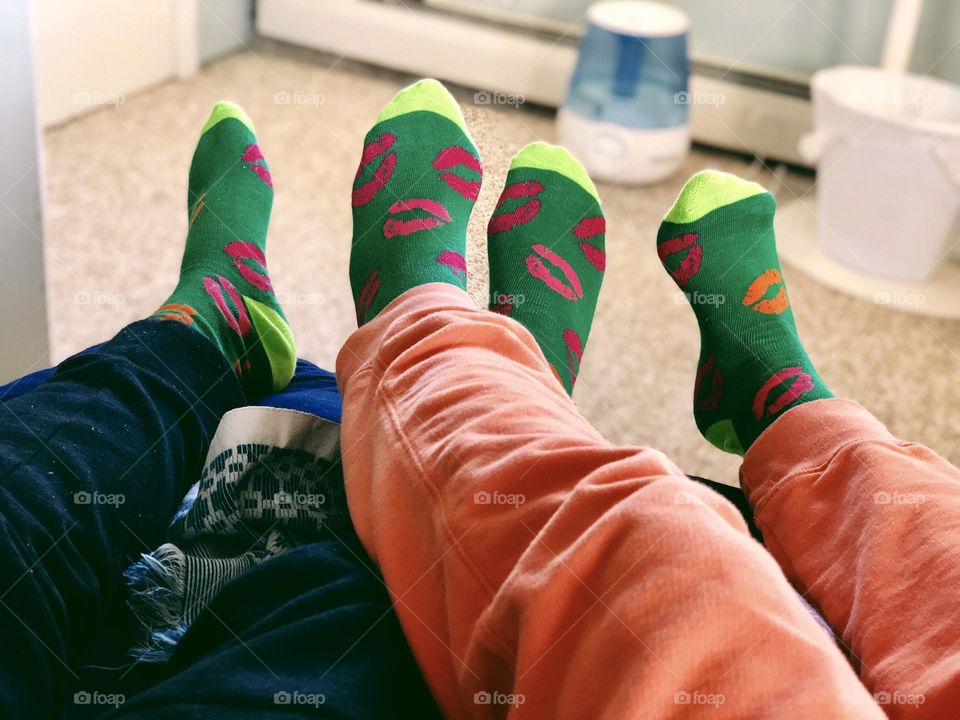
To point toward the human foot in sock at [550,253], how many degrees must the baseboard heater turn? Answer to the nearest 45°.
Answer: approximately 45° to its left

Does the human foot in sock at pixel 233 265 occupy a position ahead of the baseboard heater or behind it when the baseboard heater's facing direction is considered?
ahead

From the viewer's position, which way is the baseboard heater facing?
facing the viewer and to the left of the viewer

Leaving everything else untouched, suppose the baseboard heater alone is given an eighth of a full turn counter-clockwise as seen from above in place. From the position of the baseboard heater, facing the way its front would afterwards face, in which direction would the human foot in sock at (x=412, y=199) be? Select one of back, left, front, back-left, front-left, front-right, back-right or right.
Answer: front

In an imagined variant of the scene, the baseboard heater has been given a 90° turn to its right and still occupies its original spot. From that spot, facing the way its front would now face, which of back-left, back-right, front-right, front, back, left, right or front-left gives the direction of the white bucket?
back

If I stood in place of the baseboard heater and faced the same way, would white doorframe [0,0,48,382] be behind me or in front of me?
in front
